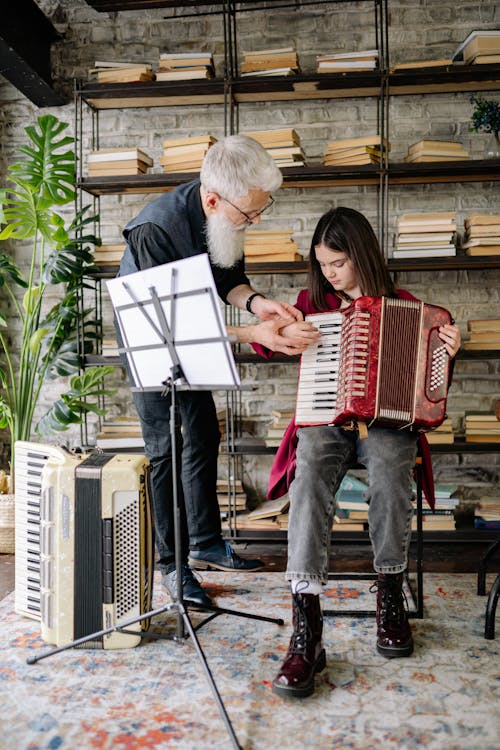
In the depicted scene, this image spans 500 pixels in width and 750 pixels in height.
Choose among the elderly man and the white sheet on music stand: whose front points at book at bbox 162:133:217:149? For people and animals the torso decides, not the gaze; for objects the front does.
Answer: the white sheet on music stand

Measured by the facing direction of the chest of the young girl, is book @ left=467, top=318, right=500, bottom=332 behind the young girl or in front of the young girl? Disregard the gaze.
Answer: behind

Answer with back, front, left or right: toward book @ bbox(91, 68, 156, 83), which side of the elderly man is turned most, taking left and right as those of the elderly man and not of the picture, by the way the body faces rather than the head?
back

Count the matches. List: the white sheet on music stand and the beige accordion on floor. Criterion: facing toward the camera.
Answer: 1

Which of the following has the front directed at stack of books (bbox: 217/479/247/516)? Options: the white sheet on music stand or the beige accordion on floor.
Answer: the white sheet on music stand

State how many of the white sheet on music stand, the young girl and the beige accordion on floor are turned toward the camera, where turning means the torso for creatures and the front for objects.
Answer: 2

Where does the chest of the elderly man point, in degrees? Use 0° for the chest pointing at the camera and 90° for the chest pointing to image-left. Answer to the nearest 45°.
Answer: approximately 315°

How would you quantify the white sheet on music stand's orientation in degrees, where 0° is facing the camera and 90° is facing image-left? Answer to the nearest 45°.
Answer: approximately 180°

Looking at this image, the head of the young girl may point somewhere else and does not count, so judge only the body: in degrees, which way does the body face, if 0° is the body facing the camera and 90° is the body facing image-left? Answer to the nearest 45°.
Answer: approximately 0°
